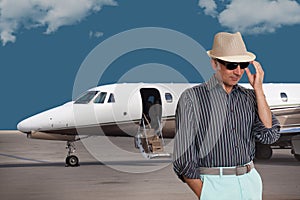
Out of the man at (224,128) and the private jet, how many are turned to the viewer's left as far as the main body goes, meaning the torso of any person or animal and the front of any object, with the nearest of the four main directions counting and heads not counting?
1

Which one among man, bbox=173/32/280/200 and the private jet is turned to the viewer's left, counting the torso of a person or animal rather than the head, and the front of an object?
the private jet

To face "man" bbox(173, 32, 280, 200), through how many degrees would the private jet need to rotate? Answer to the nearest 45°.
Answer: approximately 90° to its left

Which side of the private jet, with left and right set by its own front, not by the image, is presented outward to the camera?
left

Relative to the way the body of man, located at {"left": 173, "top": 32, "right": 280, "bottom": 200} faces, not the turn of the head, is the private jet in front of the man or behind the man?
behind

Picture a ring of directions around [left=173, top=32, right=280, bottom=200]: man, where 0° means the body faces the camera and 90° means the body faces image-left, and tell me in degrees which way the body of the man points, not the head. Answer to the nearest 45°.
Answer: approximately 315°
